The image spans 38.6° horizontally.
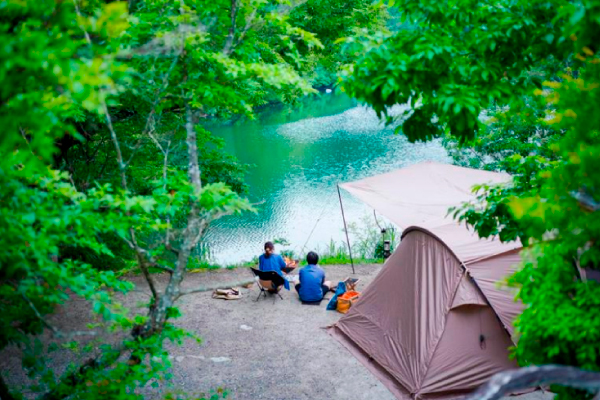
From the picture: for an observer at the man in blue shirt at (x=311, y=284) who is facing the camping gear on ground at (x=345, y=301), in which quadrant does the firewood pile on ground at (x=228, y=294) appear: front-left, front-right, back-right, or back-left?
back-right

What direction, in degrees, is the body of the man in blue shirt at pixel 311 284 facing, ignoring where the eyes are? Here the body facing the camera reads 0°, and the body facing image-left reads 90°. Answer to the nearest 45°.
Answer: approximately 180°

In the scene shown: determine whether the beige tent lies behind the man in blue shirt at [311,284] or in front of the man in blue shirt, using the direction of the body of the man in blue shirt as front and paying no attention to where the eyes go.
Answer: behind

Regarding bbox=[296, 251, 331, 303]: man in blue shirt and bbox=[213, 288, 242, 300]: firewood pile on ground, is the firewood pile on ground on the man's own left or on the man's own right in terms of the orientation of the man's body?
on the man's own left

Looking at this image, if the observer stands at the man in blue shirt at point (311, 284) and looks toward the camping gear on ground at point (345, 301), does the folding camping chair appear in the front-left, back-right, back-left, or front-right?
back-right
